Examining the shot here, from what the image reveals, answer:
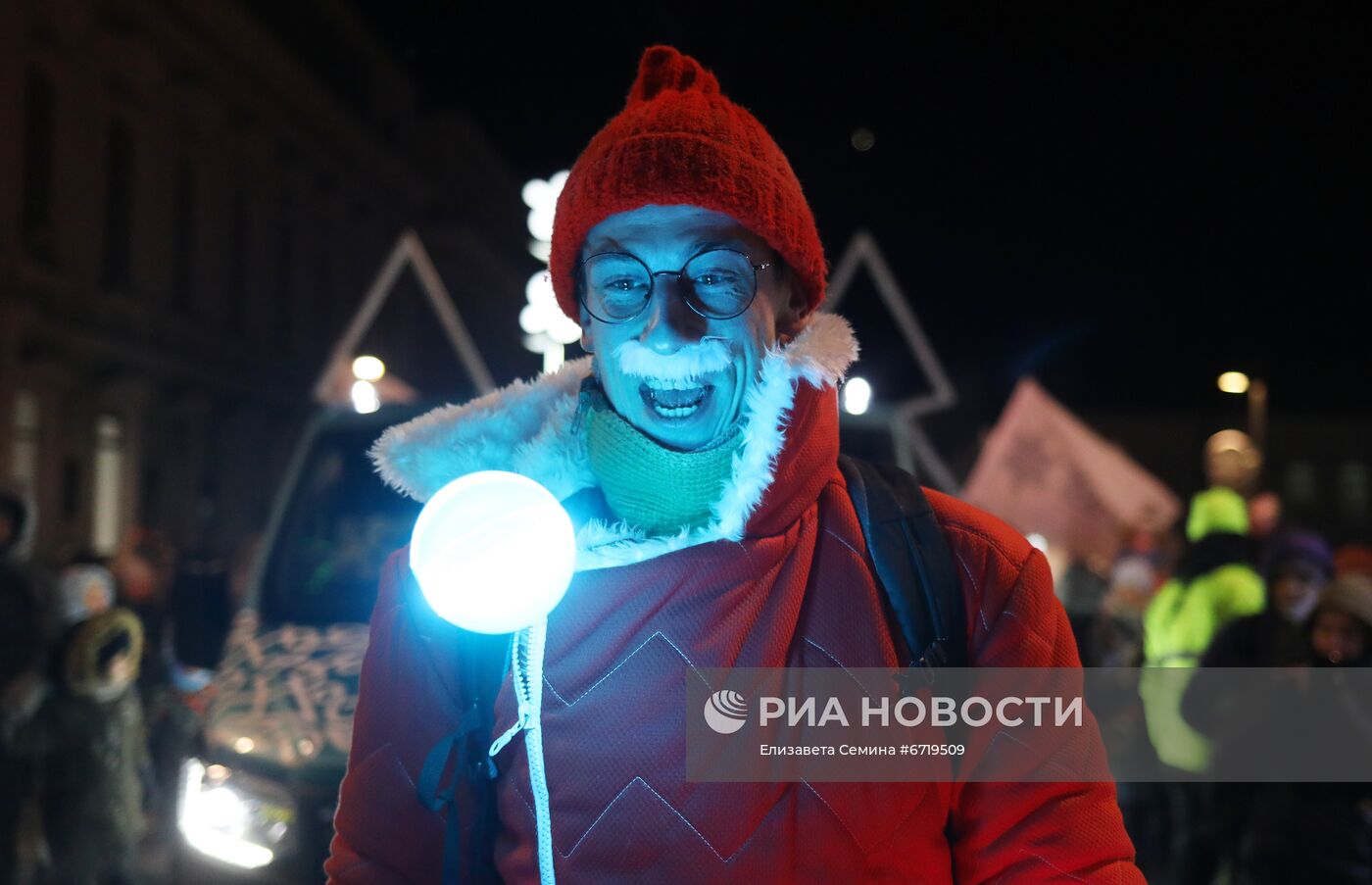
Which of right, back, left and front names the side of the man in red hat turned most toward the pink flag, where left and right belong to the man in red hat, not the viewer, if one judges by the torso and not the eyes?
back

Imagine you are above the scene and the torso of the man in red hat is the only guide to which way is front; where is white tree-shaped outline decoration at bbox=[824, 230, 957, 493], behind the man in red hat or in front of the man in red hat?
behind

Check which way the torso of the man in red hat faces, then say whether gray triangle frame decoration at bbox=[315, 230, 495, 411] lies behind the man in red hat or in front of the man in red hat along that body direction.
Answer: behind

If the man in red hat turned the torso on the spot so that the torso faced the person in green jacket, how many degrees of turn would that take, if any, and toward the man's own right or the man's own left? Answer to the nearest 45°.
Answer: approximately 135° to the man's own left

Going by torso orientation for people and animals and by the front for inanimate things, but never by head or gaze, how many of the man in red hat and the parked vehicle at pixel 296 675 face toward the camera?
2

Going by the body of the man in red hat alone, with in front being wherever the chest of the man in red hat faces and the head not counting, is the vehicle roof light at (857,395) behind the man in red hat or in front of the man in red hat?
behind
